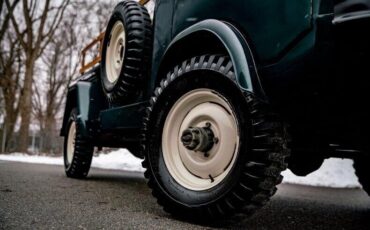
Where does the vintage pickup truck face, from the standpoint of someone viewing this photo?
facing the viewer and to the right of the viewer

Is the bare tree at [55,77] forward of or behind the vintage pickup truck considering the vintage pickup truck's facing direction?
behind

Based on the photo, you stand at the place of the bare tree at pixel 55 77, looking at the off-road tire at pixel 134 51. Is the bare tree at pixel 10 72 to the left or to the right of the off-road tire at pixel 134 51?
right

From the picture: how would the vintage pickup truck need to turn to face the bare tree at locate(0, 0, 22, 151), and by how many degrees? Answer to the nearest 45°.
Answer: approximately 180°
